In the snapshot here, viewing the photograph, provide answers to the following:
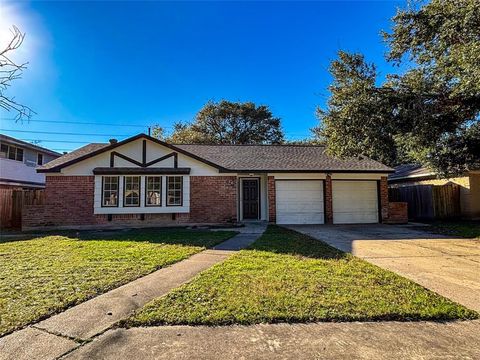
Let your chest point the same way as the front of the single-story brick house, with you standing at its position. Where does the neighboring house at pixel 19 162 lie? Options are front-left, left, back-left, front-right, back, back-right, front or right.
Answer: back-right

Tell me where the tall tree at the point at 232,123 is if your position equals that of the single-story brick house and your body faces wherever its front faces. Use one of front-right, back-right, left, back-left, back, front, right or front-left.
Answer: back

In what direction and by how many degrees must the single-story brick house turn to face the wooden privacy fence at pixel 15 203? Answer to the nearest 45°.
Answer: approximately 90° to its right

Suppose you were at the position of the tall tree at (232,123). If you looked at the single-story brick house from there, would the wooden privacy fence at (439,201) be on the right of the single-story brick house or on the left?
left

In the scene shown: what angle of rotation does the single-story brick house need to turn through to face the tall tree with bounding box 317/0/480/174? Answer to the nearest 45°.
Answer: approximately 135° to its left

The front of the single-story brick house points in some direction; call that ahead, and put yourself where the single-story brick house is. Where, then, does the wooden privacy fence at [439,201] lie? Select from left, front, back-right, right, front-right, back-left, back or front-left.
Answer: left

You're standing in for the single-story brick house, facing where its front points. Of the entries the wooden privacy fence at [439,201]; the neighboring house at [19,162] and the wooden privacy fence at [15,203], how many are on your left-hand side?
1

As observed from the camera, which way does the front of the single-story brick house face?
facing the viewer
